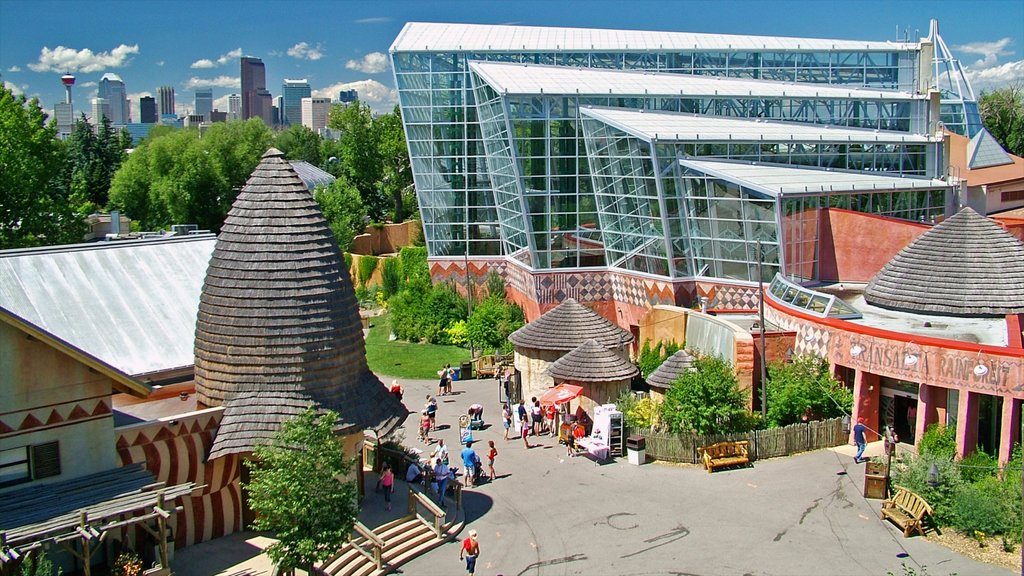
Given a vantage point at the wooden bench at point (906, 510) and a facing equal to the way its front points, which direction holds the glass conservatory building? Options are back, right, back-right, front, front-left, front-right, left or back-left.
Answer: right

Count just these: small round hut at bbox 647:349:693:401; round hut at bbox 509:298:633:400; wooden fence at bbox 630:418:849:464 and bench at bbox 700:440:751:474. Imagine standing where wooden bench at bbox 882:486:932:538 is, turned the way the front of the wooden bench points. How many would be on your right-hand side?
4

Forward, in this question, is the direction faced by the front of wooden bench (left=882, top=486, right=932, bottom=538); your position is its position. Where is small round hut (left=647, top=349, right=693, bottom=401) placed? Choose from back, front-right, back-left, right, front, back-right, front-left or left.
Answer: right

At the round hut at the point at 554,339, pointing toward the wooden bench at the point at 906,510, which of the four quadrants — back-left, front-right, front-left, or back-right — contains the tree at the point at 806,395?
front-left

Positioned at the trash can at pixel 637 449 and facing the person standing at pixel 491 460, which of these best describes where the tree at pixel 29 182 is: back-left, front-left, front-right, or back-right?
front-right

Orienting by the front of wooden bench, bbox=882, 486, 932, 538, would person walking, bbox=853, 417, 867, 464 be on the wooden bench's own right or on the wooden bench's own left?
on the wooden bench's own right

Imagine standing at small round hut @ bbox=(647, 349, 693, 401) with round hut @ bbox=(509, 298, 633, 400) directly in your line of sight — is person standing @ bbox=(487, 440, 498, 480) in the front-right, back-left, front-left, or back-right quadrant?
front-left

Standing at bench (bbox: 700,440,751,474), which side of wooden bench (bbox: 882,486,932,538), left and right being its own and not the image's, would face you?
right

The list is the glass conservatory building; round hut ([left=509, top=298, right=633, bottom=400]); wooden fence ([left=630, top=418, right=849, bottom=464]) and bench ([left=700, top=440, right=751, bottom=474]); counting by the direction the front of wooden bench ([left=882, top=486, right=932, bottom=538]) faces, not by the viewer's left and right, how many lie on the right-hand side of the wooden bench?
4

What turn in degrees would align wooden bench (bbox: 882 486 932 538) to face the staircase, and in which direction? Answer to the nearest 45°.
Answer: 0° — it already faces it

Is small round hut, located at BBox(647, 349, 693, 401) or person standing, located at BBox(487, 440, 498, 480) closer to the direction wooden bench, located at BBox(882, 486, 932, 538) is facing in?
the person standing

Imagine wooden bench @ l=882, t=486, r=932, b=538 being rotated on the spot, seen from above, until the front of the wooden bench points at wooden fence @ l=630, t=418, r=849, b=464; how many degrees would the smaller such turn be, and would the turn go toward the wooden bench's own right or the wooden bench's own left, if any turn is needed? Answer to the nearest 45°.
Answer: approximately 90° to the wooden bench's own right

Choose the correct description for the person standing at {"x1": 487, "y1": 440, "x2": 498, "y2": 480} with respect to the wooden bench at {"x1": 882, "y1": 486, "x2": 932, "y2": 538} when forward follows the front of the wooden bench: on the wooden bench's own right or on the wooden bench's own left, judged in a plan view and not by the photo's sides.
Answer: on the wooden bench's own right

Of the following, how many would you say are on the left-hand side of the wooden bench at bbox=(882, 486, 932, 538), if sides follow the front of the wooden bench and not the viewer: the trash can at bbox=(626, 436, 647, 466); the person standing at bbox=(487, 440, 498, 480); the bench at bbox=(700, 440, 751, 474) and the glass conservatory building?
0

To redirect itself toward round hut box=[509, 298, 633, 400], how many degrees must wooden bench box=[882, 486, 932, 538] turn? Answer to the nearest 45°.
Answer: approximately 90° to its right

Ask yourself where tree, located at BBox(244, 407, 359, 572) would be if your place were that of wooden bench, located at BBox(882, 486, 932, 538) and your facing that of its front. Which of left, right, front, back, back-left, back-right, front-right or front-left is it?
front

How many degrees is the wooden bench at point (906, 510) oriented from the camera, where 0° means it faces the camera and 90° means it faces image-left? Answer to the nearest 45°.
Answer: approximately 45°

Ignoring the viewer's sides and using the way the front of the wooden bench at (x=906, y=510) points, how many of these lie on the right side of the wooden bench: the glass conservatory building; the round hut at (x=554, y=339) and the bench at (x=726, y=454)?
3

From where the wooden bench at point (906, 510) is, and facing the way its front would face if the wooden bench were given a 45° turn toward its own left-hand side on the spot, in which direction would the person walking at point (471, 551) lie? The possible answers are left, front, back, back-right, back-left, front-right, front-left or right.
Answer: front-right

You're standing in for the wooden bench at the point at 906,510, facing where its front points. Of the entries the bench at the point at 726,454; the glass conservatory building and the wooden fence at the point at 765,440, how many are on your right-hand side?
3
